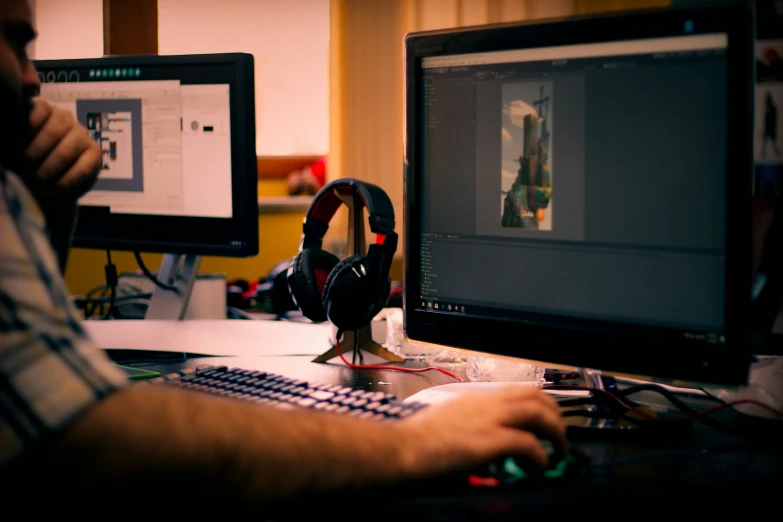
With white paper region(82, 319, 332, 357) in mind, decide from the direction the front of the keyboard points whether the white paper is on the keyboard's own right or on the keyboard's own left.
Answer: on the keyboard's own right

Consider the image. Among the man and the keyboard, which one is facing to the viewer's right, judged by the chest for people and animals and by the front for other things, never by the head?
the man

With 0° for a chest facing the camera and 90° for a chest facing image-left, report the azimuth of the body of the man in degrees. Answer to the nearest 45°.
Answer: approximately 270°

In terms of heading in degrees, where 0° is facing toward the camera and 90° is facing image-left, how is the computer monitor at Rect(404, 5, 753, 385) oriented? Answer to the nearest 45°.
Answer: approximately 45°

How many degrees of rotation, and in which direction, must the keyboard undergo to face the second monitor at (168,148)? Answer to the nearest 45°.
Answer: approximately 135° to its right

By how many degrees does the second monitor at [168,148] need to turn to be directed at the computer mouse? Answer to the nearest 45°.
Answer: approximately 45° to its left
